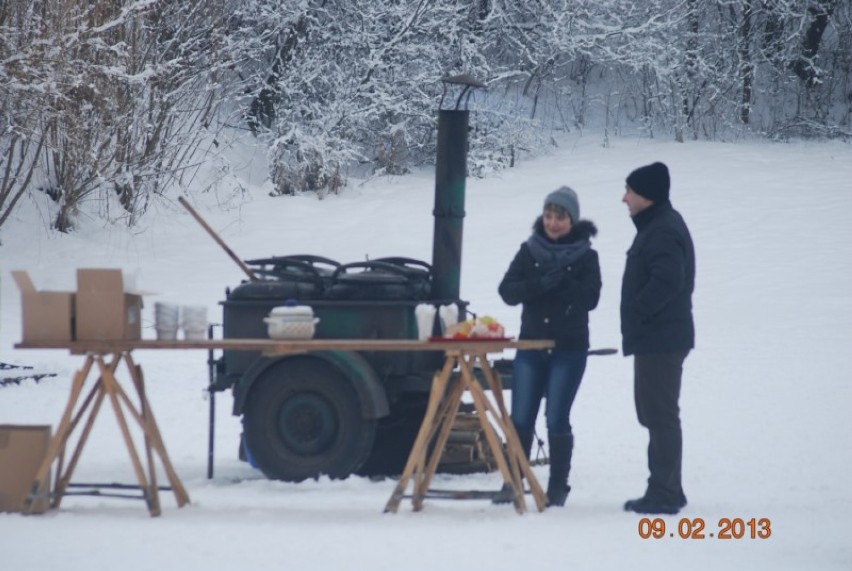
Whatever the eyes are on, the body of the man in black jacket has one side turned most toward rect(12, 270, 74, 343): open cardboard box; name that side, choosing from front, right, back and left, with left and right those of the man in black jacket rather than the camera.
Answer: front

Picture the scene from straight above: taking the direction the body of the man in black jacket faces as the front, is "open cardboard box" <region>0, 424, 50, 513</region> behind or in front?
in front

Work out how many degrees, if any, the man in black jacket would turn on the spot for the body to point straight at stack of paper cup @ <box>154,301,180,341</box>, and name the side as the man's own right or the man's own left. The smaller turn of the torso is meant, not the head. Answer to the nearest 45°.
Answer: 0° — they already face it

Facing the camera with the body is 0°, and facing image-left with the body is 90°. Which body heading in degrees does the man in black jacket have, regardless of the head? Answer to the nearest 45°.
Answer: approximately 90°

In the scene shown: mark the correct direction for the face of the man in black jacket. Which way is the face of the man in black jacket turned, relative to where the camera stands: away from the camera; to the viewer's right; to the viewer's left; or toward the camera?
to the viewer's left

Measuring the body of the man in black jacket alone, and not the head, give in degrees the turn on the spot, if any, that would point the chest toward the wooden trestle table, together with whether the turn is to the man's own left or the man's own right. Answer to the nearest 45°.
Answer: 0° — they already face it

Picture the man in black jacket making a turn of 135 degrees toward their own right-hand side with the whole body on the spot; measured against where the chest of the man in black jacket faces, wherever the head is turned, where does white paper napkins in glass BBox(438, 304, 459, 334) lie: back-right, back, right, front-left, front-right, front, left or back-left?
back-left

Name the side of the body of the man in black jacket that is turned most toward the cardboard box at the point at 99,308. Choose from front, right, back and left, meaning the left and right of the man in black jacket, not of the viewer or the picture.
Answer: front

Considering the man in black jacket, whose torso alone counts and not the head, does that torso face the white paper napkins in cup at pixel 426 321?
yes

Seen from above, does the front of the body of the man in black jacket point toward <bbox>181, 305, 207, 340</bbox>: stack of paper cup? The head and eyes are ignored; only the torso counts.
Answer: yes

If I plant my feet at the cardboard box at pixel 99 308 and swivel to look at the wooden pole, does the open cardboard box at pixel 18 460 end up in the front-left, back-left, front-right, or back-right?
back-left

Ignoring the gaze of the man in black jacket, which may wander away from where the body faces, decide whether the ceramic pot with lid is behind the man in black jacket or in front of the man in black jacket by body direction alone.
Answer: in front
